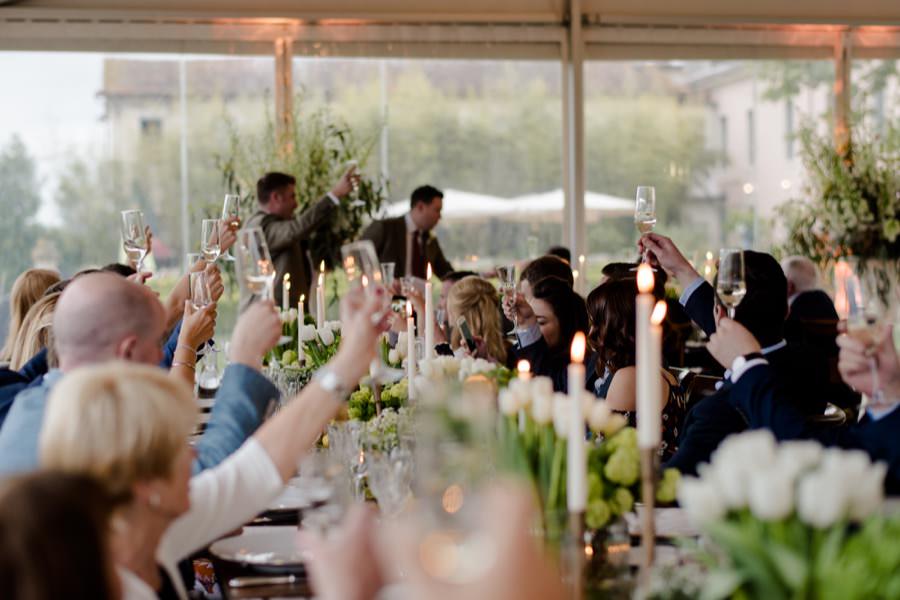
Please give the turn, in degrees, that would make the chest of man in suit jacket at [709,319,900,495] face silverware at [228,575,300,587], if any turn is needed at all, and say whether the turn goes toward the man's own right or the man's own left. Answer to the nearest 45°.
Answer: approximately 45° to the man's own left

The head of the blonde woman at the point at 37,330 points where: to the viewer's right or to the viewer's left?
to the viewer's right

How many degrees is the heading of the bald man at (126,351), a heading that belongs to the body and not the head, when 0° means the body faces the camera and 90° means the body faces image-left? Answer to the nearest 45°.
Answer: approximately 225°

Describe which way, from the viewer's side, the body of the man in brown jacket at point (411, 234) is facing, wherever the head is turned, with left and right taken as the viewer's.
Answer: facing the viewer and to the right of the viewer

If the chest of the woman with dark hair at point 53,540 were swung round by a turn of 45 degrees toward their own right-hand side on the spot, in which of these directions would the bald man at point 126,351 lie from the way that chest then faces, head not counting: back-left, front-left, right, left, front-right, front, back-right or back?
left

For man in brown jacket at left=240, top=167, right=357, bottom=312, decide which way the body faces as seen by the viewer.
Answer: to the viewer's right

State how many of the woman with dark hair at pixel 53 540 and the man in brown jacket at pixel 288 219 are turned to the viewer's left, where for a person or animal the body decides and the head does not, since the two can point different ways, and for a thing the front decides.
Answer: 0

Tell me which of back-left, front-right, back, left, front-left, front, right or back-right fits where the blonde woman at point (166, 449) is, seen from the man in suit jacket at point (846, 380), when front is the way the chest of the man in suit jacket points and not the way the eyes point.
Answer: front-left

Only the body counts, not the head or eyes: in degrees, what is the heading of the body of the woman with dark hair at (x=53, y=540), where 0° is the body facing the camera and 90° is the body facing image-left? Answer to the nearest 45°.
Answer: approximately 225°

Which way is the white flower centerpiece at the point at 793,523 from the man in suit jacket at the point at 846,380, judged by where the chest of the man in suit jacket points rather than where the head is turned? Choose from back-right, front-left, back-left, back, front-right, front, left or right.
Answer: left

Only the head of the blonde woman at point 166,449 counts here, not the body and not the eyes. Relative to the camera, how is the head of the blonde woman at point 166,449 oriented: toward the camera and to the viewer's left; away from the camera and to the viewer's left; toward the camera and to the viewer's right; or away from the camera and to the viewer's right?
away from the camera and to the viewer's right

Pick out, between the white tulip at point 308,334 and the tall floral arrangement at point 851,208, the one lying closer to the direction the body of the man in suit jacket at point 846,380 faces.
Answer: the white tulip

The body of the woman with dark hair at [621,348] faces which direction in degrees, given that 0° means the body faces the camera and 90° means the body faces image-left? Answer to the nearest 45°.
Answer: approximately 135°

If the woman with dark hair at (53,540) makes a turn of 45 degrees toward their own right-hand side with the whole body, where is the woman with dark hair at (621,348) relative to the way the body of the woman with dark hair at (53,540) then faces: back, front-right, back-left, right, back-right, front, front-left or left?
front-left

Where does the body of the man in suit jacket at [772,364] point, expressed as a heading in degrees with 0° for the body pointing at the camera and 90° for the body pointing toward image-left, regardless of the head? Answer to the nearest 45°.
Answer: approximately 135°

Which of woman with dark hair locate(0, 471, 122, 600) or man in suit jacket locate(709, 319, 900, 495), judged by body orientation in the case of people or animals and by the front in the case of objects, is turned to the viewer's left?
the man in suit jacket

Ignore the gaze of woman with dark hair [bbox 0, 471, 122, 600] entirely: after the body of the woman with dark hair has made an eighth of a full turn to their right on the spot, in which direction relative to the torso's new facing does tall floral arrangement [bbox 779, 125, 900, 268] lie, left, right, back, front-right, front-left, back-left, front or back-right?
front-left
